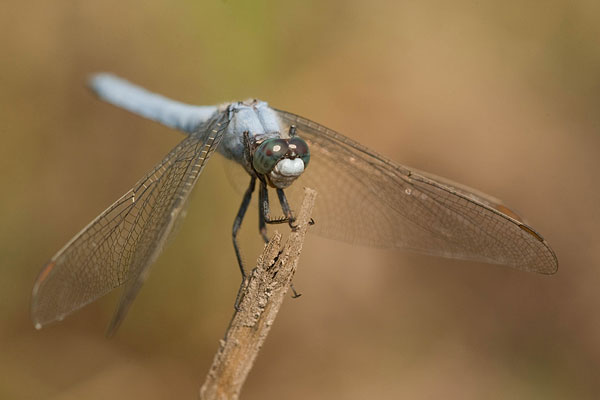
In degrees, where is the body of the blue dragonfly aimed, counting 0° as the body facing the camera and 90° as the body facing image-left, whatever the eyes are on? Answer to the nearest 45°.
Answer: approximately 315°
